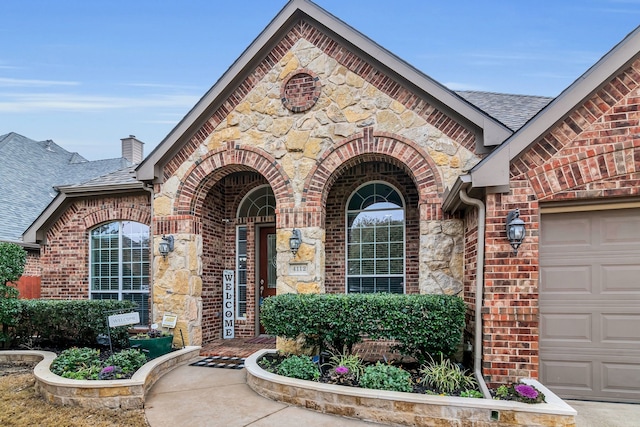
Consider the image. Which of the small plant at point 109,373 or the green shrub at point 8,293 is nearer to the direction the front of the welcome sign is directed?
the small plant

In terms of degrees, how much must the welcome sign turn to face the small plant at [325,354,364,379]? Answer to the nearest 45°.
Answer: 0° — it already faces it

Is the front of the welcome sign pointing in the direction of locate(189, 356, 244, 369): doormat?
yes

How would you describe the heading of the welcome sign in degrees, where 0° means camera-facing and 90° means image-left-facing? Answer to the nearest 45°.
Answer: approximately 0°
